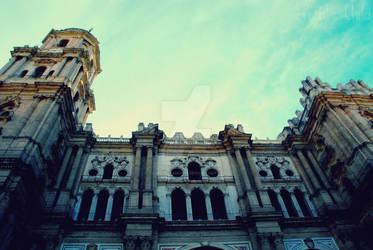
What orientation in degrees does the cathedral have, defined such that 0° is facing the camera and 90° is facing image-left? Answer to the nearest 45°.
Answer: approximately 0°
